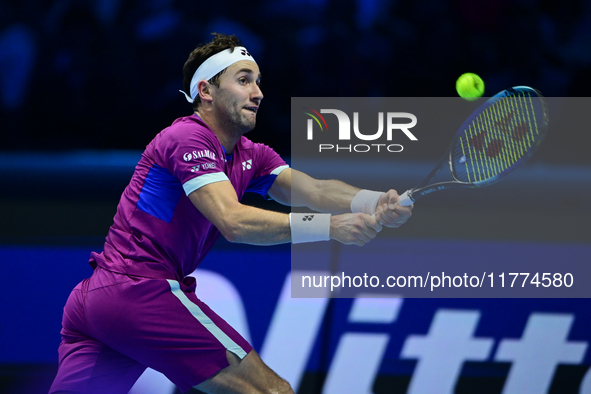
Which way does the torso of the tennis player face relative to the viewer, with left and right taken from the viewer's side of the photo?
facing to the right of the viewer

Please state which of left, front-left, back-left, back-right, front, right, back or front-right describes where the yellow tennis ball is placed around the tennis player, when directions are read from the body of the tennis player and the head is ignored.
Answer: front-left
